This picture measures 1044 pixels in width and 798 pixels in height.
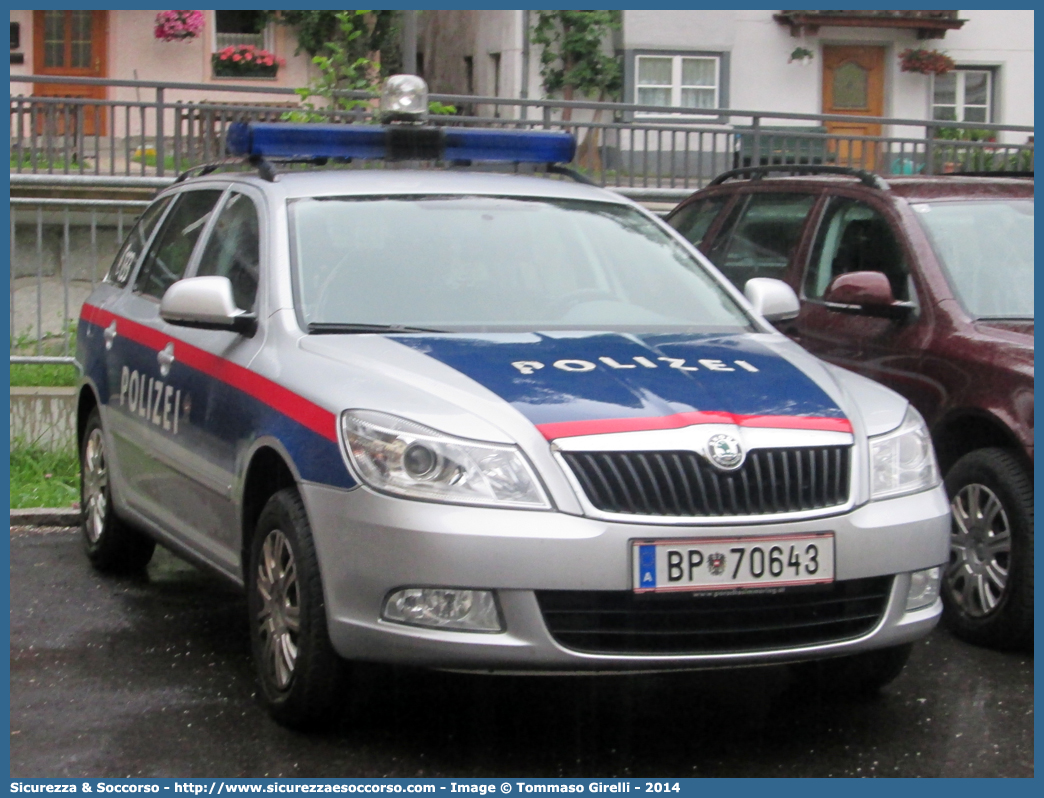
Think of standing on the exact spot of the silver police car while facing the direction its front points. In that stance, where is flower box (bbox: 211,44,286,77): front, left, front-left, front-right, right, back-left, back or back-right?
back-left

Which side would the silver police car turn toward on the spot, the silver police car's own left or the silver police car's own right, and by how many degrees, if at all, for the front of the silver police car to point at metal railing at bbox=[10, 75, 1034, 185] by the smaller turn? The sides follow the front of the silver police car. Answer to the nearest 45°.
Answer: approximately 135° to the silver police car's own left

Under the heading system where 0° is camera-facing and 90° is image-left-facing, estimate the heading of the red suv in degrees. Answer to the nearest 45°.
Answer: approximately 315°

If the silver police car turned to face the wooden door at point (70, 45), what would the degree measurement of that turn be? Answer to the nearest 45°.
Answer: approximately 135° to its left

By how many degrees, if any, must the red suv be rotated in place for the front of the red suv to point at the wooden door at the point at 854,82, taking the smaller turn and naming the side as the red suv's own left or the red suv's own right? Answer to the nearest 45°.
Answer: approximately 135° to the red suv's own left

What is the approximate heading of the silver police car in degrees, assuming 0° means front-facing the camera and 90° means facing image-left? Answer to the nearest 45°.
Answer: approximately 315°

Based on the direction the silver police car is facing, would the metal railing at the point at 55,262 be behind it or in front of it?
behind
